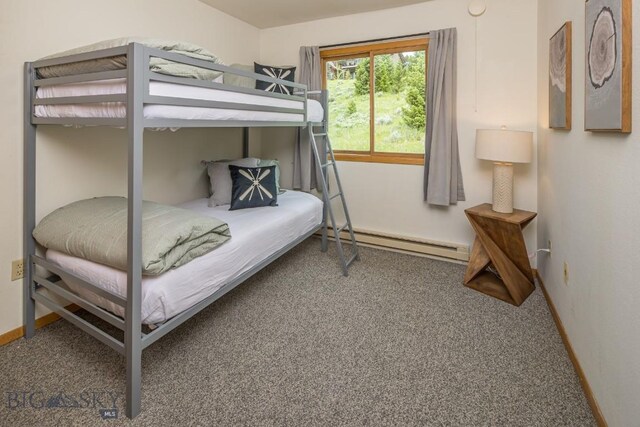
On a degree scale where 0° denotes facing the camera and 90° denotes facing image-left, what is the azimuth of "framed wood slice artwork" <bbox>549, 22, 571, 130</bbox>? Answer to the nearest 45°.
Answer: approximately 90°

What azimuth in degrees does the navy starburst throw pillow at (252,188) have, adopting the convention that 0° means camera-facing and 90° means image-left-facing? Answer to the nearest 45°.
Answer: approximately 0°

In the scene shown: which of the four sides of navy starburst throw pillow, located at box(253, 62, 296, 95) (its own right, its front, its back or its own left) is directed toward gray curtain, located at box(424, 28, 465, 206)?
left
